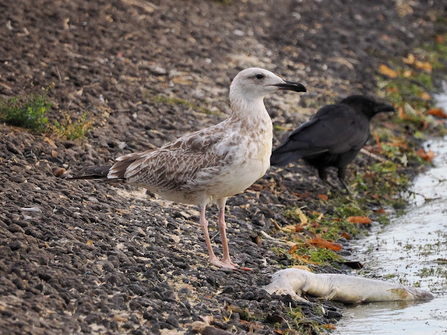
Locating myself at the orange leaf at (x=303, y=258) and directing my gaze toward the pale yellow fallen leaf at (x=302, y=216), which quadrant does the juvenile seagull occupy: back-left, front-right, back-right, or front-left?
back-left

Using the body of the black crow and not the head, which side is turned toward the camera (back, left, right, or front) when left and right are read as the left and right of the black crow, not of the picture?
right

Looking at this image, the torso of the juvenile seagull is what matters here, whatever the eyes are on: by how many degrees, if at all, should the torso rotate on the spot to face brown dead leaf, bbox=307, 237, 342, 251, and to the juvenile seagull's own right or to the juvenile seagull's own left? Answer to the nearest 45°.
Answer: approximately 45° to the juvenile seagull's own left

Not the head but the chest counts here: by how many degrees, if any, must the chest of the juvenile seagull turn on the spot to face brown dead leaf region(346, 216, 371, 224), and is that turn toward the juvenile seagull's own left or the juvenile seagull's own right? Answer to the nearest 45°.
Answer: approximately 45° to the juvenile seagull's own left

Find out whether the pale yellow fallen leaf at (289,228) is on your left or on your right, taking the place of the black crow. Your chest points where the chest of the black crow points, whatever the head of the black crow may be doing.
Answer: on your right

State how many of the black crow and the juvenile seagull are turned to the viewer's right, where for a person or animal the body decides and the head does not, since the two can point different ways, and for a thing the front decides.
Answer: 2

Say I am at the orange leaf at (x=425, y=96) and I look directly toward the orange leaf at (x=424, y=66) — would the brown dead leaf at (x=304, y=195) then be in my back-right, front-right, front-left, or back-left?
back-left

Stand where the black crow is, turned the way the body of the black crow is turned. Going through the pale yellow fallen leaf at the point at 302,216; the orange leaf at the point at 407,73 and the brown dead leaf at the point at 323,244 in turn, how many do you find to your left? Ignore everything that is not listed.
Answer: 1

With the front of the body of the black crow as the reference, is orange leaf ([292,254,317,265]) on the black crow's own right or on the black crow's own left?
on the black crow's own right

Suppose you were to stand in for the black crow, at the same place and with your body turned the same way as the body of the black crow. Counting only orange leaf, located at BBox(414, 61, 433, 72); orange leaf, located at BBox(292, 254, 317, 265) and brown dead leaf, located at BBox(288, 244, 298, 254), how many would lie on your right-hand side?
2

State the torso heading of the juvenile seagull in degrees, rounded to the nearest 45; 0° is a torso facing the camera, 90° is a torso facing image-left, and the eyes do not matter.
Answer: approximately 270°

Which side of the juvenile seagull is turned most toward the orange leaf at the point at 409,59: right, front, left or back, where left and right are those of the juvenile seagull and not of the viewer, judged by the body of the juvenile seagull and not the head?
left
